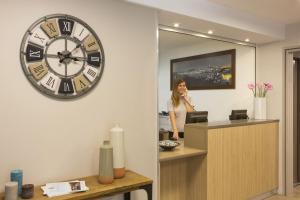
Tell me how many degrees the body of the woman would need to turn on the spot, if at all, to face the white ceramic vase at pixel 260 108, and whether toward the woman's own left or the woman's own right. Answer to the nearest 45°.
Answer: approximately 90° to the woman's own left

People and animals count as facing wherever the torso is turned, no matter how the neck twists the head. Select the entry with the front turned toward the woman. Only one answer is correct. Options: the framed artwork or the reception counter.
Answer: the framed artwork

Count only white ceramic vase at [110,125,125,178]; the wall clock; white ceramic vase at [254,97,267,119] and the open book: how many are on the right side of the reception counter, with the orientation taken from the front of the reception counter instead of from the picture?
3

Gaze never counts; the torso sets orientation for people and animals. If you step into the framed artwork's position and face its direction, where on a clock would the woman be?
The woman is roughly at 12 o'clock from the framed artwork.

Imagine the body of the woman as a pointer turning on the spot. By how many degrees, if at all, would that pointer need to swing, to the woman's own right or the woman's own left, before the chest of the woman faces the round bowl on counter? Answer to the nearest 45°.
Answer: approximately 45° to the woman's own right

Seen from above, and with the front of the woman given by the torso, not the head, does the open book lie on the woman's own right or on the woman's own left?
on the woman's own right

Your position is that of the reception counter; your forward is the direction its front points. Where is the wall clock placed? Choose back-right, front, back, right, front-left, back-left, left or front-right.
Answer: right

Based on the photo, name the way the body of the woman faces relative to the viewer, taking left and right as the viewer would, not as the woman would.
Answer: facing the viewer and to the right of the viewer

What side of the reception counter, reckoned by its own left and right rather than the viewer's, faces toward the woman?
back
